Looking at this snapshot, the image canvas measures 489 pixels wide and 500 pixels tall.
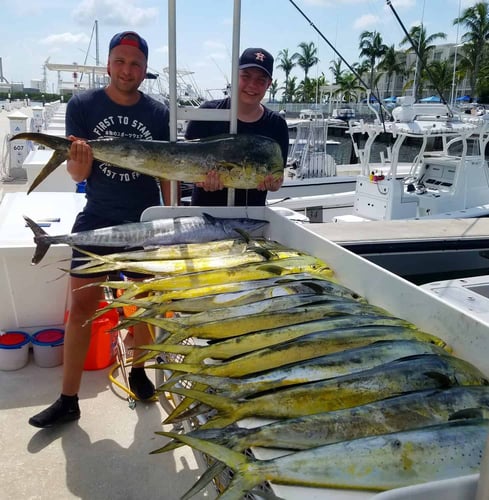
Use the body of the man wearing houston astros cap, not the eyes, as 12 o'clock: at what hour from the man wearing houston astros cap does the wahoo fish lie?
The wahoo fish is roughly at 1 o'clock from the man wearing houston astros cap.

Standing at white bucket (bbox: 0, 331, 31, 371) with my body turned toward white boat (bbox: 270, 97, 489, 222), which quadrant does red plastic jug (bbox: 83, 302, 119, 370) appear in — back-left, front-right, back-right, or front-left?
front-right

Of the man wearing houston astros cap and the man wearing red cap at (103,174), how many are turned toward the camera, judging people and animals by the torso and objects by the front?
2

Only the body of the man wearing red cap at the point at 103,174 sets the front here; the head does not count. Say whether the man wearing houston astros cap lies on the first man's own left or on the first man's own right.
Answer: on the first man's own left

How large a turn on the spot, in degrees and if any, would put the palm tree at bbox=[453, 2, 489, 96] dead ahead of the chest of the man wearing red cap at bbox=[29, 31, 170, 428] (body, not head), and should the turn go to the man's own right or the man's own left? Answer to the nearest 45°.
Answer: approximately 135° to the man's own left

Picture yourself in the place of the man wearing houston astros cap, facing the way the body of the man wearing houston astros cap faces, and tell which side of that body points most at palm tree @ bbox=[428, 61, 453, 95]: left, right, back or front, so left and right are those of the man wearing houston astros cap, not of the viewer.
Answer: back

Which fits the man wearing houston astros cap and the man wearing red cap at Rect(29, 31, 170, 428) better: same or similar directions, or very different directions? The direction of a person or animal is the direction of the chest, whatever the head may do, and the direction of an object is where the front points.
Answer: same or similar directions

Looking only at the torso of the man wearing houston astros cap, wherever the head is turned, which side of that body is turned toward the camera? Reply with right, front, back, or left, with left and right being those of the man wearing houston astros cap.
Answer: front
